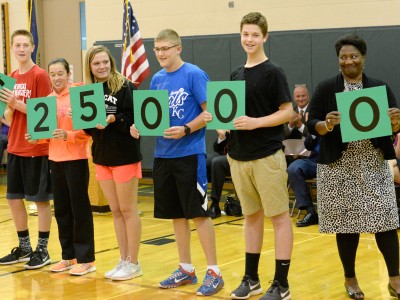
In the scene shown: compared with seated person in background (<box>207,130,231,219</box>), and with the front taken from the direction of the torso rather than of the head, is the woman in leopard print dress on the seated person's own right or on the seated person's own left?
on the seated person's own left

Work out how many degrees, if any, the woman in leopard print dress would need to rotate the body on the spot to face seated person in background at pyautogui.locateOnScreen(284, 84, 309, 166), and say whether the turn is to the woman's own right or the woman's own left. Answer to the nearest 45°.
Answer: approximately 180°

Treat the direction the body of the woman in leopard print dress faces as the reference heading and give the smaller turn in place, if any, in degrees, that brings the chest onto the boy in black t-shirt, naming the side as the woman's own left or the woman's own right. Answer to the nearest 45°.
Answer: approximately 90° to the woman's own right

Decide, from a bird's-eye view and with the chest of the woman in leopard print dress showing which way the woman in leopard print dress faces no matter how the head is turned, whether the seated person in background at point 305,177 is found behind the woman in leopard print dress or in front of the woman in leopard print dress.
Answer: behind

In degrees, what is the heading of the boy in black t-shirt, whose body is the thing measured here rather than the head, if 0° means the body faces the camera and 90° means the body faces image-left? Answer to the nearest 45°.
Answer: approximately 45°

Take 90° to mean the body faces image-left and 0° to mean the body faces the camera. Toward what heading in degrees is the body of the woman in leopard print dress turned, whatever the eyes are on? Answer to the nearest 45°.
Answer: approximately 0°

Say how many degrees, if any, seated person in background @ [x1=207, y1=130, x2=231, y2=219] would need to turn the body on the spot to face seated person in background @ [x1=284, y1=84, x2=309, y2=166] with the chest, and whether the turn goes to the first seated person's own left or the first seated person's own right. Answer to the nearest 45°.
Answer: approximately 135° to the first seated person's own left

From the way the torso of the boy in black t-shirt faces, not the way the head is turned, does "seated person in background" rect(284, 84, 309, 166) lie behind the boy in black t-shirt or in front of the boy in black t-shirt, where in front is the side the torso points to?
behind
